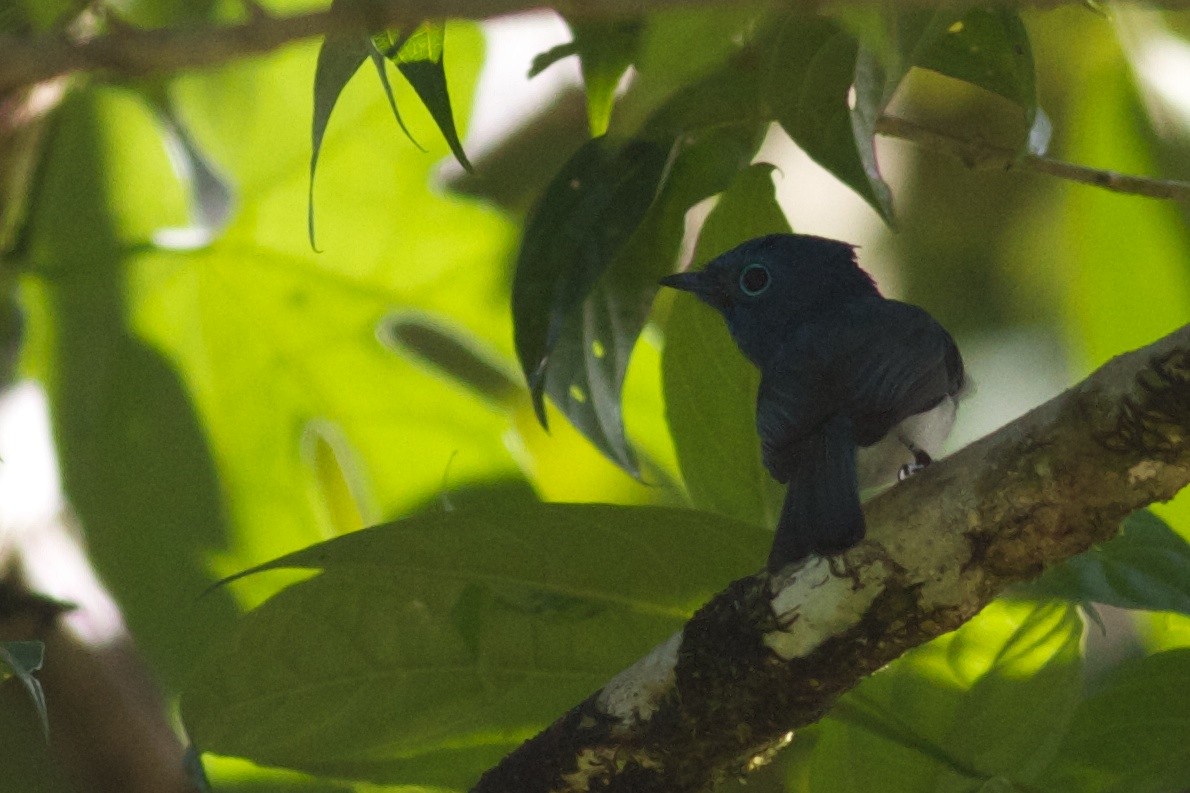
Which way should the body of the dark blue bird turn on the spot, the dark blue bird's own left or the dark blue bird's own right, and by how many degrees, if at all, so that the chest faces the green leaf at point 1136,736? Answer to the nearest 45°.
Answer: approximately 90° to the dark blue bird's own right

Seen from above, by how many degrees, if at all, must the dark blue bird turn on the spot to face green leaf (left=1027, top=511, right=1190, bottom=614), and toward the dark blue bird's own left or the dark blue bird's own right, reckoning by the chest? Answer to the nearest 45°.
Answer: approximately 90° to the dark blue bird's own right

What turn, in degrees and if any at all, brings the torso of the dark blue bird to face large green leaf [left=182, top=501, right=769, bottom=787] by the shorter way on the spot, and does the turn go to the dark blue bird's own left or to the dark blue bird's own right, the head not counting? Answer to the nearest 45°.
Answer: approximately 90° to the dark blue bird's own left

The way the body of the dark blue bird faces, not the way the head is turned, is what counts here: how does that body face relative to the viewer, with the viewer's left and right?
facing away from the viewer and to the right of the viewer
